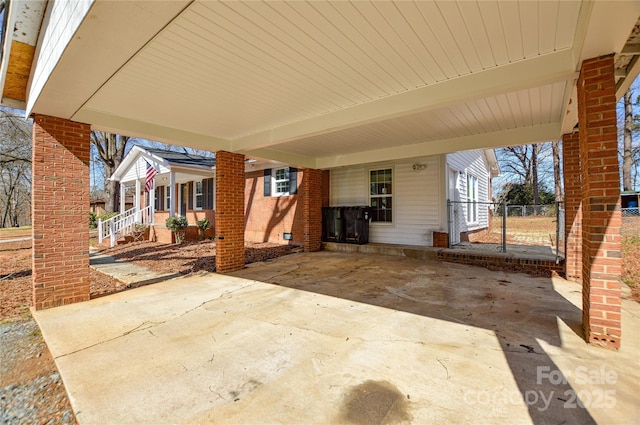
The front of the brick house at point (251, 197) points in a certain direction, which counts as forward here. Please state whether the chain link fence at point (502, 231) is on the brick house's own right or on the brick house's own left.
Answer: on the brick house's own left

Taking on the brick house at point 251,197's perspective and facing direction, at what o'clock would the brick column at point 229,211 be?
The brick column is roughly at 11 o'clock from the brick house.

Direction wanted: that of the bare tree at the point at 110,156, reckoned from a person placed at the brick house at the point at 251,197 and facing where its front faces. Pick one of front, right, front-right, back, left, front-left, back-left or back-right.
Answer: right

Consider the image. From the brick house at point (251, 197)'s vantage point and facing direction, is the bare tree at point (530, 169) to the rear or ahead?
to the rear

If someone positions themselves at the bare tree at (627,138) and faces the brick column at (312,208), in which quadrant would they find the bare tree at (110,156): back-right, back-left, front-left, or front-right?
front-right

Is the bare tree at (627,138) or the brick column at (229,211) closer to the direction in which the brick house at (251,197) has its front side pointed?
the brick column

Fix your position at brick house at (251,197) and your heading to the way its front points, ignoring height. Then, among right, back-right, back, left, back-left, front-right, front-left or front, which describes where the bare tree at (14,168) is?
right

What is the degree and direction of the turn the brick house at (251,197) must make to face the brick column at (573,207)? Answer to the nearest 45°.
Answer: approximately 90° to its left

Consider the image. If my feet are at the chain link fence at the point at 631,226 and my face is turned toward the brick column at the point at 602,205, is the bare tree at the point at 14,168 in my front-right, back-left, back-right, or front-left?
front-right

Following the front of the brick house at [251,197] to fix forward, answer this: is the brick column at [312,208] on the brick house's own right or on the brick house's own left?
on the brick house's own left
